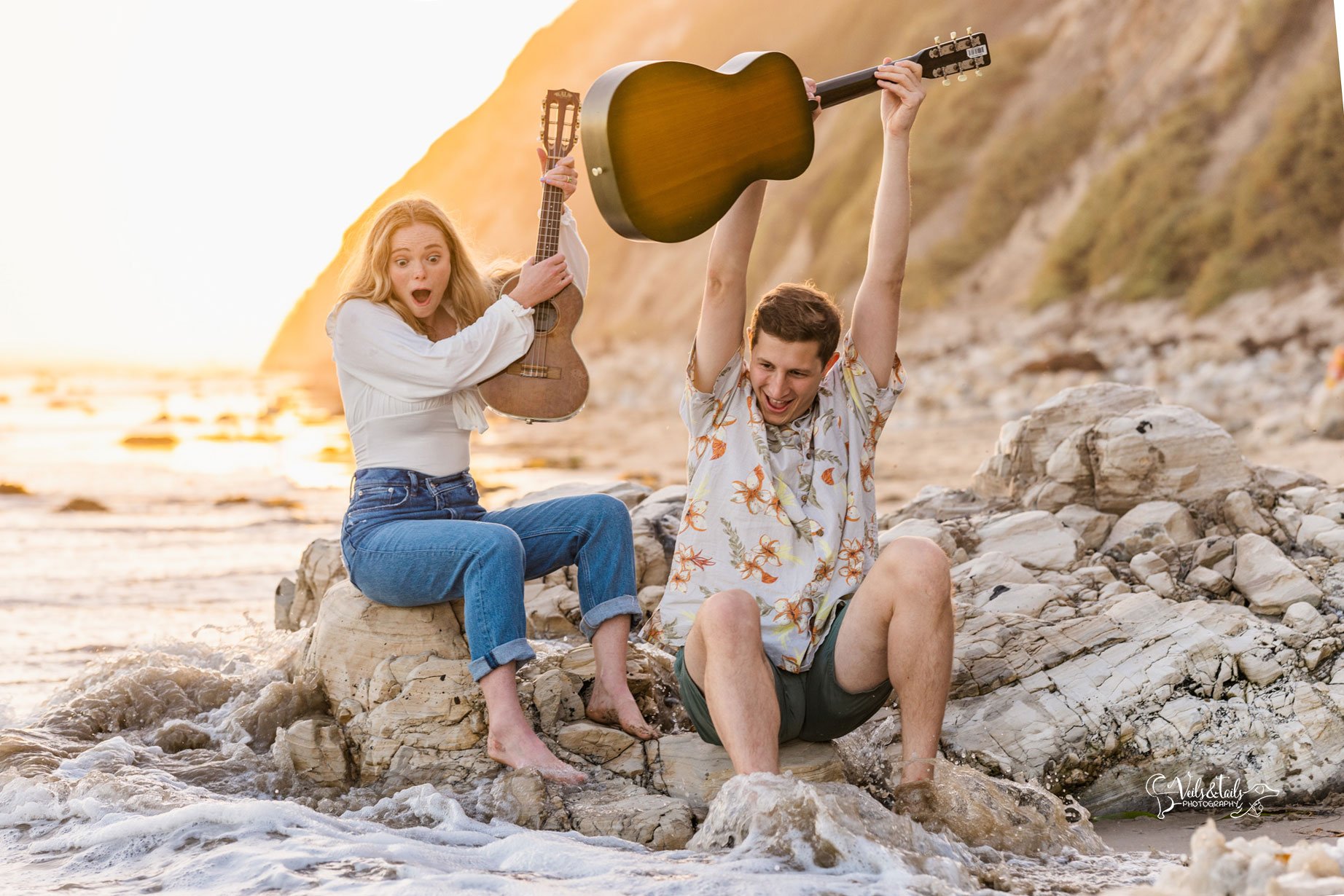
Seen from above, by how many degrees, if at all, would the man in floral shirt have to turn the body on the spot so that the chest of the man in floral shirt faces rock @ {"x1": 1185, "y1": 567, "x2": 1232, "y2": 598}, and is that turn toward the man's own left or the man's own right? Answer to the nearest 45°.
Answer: approximately 135° to the man's own left

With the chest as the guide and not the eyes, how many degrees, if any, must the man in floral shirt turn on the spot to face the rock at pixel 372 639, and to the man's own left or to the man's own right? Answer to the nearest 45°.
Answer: approximately 90° to the man's own right

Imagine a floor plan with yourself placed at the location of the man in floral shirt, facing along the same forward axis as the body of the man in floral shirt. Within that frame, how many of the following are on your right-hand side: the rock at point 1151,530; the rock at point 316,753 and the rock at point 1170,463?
1

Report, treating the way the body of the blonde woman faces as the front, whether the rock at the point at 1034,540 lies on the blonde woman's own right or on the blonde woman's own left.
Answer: on the blonde woman's own left

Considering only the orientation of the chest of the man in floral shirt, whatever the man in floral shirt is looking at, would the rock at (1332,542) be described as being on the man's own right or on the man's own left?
on the man's own left

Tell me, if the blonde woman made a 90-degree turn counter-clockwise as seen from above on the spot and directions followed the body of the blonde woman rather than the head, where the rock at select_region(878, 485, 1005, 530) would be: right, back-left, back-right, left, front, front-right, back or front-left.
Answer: front

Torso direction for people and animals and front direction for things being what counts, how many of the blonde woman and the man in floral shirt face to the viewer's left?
0

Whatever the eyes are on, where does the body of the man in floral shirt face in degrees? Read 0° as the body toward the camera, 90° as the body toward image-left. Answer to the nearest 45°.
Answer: approximately 0°

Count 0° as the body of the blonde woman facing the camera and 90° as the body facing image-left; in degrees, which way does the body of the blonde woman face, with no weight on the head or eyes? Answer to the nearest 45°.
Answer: approximately 315°

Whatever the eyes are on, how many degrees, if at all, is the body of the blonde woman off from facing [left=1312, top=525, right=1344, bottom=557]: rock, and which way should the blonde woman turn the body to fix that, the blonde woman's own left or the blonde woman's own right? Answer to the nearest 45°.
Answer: approximately 45° to the blonde woman's own left
